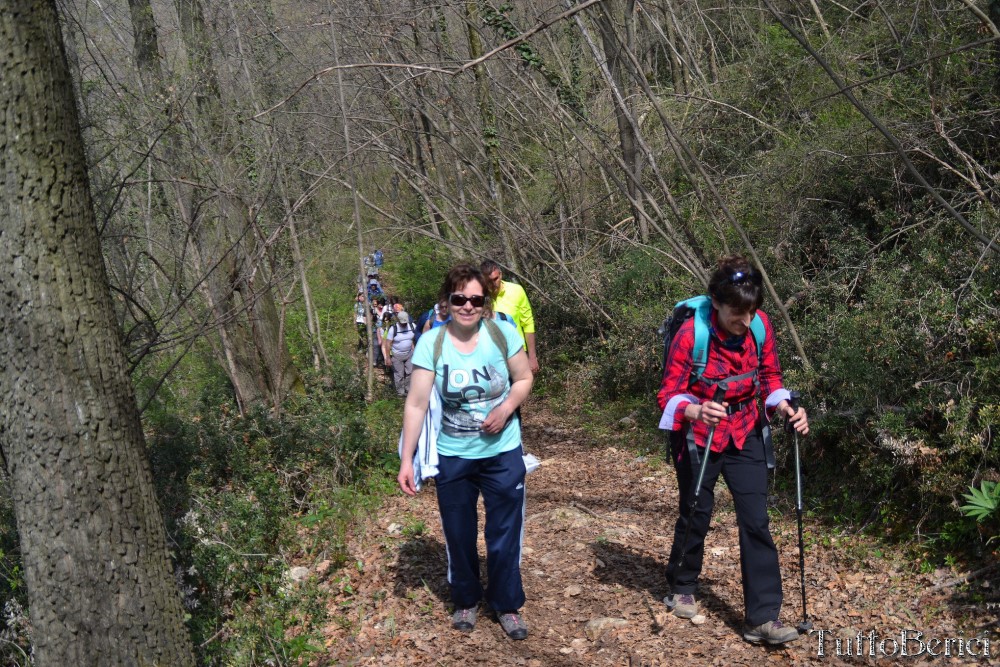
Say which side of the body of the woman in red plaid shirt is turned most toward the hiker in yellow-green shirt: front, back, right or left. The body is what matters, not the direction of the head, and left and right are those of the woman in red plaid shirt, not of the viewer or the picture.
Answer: back

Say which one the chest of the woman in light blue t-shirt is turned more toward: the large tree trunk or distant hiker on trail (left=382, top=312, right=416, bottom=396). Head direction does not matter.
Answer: the large tree trunk

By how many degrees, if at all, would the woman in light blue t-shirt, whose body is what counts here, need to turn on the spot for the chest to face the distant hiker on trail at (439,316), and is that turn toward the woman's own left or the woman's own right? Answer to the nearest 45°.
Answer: approximately 180°

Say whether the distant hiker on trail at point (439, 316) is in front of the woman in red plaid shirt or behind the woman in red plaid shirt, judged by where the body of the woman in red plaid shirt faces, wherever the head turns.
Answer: behind

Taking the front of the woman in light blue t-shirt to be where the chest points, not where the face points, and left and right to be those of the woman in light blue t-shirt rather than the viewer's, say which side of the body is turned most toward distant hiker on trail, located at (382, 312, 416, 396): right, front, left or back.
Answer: back

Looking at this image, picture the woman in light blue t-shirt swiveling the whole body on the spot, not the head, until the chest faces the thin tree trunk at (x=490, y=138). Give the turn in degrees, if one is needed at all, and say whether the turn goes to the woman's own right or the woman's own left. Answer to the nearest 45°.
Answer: approximately 180°

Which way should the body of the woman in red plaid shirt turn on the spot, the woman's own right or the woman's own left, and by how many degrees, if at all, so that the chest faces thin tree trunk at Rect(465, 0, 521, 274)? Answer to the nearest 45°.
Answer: approximately 135° to the woman's own left

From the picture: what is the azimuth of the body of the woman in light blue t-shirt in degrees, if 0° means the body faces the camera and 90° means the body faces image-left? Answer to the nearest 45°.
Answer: approximately 0°
